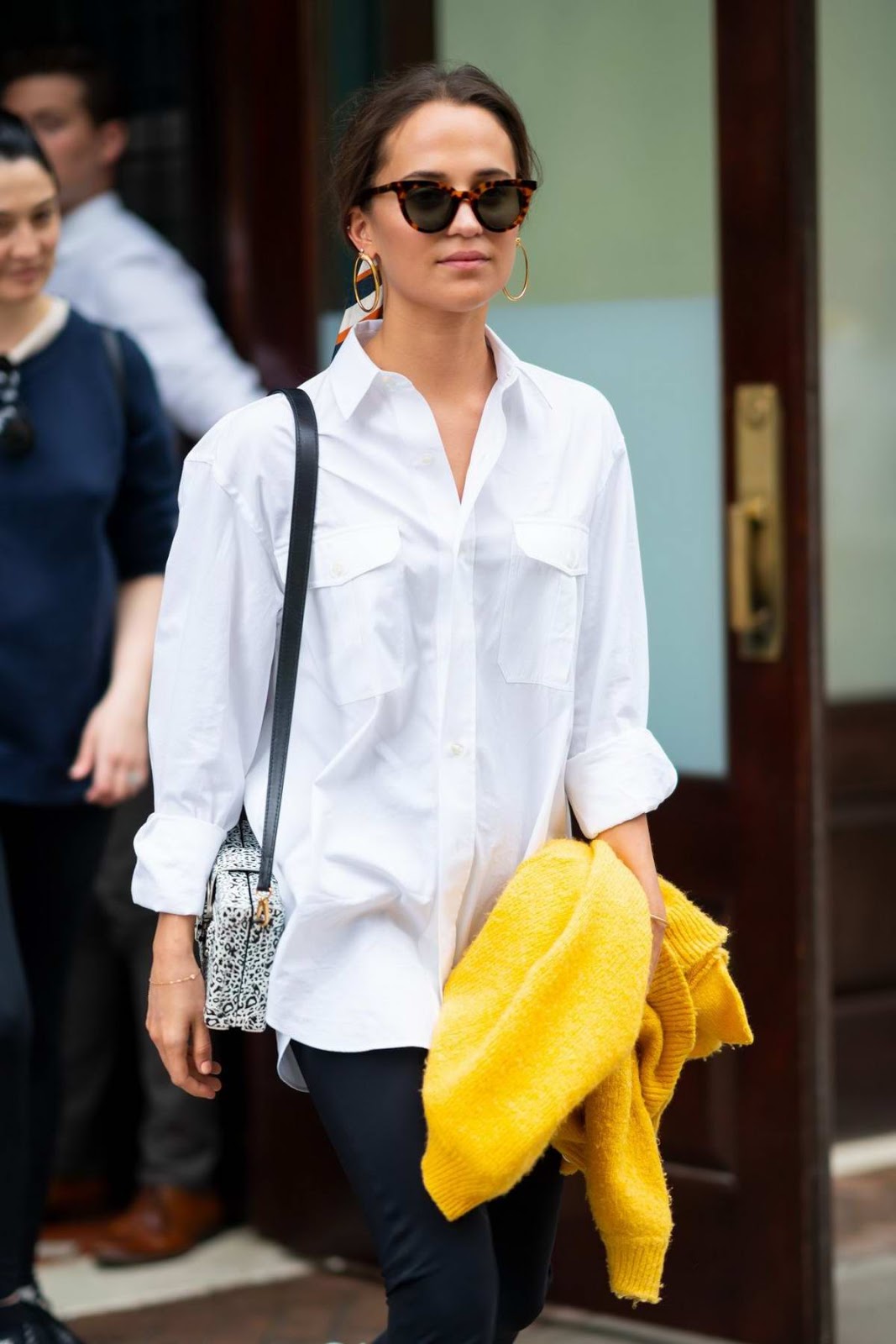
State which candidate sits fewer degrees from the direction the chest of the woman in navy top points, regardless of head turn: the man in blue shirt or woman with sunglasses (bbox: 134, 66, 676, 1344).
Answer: the woman with sunglasses

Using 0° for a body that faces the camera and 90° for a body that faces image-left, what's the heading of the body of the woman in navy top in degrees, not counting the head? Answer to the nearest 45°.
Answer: approximately 0°

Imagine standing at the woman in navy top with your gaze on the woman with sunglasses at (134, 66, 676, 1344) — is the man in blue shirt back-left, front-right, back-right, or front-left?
back-left

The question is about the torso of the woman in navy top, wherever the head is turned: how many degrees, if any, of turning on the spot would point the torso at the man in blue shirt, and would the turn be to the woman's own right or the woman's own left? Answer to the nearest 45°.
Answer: approximately 180°

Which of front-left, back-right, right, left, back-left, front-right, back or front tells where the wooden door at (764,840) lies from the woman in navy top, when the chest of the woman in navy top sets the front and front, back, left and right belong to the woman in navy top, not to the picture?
left

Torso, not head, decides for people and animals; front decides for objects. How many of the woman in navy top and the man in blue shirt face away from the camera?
0

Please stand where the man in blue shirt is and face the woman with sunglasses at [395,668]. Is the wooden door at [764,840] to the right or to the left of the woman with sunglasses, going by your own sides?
left
